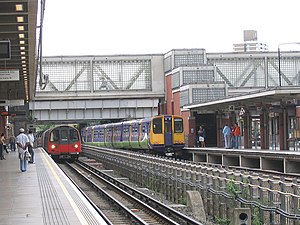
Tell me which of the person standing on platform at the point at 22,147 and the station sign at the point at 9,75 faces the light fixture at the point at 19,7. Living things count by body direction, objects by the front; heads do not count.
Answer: the station sign

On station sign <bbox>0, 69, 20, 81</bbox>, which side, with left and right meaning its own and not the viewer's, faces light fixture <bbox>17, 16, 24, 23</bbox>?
front

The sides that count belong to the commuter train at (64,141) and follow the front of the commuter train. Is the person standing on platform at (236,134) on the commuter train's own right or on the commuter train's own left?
on the commuter train's own left

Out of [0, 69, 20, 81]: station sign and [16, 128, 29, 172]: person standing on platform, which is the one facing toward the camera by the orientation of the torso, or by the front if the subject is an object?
the station sign

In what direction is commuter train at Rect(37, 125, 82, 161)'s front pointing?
toward the camera

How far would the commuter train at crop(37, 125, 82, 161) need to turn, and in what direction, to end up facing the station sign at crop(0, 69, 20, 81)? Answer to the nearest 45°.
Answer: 0° — it already faces it

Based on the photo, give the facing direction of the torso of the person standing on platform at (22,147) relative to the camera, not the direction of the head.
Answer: away from the camera

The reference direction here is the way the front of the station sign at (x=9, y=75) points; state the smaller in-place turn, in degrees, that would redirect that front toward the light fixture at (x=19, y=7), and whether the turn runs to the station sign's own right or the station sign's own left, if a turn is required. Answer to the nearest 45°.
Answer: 0° — it already faces it

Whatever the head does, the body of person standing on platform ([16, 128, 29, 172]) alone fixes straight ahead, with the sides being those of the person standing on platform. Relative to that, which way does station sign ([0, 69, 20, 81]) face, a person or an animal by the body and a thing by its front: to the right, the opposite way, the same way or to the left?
the opposite way

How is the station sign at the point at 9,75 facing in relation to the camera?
toward the camera
